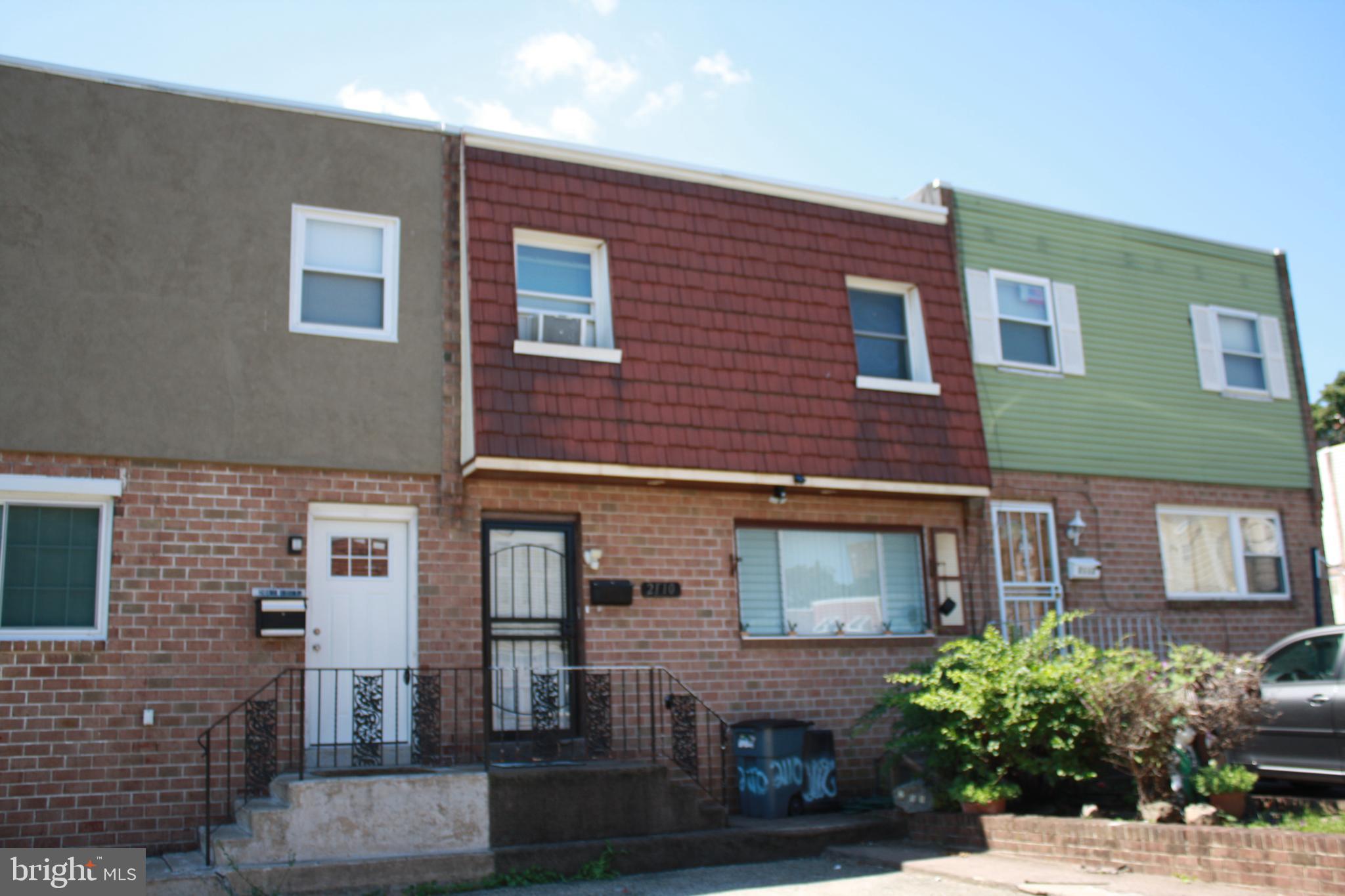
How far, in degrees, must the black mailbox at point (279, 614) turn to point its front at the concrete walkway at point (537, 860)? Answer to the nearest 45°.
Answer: approximately 45° to its left

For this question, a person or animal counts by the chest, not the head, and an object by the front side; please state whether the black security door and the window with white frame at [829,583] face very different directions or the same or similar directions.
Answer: same or similar directions

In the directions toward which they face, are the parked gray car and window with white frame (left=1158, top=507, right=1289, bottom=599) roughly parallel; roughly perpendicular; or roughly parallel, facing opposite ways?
roughly perpendicular

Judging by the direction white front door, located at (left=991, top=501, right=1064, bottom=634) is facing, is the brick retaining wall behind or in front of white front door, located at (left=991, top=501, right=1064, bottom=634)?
in front

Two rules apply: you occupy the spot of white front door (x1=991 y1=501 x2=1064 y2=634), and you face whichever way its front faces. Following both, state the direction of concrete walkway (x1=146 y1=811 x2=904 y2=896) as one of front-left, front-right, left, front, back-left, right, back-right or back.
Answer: front-right

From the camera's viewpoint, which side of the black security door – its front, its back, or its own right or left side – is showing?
front

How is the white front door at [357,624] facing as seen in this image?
toward the camera

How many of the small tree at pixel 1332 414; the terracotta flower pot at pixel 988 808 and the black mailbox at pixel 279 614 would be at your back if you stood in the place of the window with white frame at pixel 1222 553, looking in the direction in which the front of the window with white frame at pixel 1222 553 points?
1

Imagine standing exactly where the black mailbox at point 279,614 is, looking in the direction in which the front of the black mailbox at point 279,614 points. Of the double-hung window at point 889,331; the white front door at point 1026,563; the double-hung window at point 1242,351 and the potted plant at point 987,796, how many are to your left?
4

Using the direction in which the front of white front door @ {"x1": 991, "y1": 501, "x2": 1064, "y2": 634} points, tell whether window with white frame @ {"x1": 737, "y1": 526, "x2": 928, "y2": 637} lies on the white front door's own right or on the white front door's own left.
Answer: on the white front door's own right

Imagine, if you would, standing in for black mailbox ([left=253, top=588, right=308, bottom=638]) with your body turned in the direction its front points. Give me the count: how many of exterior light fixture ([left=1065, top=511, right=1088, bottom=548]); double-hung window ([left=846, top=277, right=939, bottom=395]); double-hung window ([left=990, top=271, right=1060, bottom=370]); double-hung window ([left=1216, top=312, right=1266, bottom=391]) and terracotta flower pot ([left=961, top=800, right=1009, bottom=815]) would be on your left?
5

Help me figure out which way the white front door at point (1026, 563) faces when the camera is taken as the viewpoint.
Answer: facing the viewer

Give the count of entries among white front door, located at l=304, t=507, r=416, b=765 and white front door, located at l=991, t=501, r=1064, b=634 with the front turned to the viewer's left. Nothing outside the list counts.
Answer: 0
